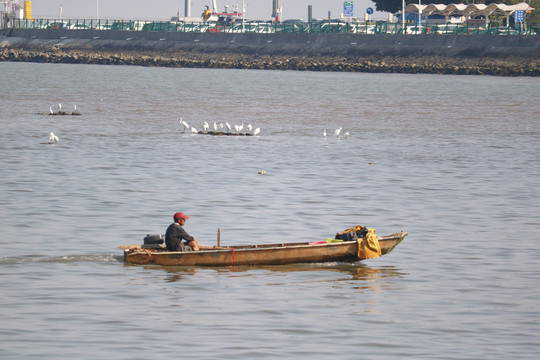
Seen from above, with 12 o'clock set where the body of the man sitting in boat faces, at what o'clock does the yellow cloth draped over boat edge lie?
The yellow cloth draped over boat edge is roughly at 12 o'clock from the man sitting in boat.

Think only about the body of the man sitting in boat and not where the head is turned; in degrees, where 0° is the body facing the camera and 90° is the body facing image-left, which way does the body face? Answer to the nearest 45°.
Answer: approximately 270°

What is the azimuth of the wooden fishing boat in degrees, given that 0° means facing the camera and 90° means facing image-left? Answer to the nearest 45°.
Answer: approximately 270°

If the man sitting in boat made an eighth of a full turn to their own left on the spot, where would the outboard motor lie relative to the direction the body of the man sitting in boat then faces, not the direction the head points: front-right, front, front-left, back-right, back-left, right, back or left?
left
